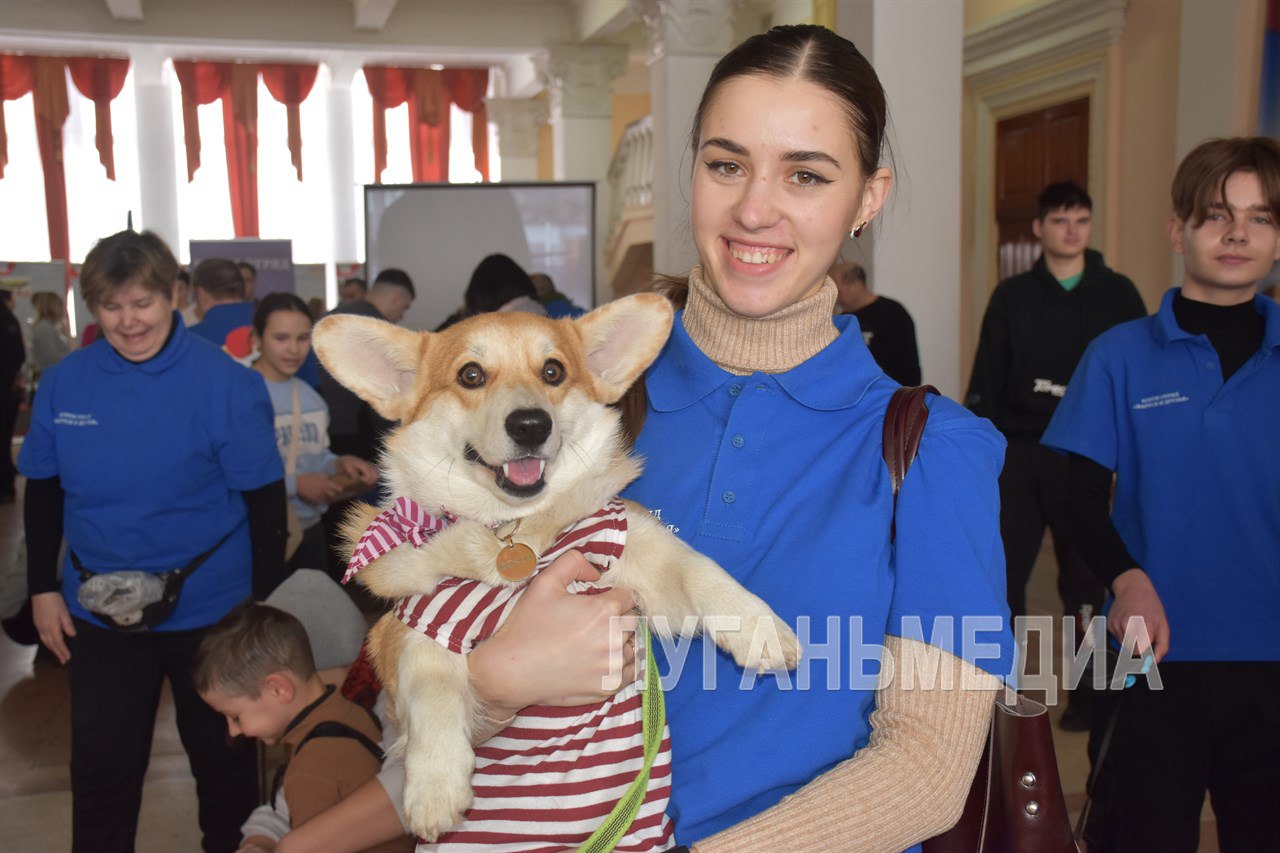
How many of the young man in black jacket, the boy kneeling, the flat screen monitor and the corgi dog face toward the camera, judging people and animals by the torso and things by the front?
3

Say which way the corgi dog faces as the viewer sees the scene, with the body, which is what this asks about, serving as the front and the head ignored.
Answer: toward the camera

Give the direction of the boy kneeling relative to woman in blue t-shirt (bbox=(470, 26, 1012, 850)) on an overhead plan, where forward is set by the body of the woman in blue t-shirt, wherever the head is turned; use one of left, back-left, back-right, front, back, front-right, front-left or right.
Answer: right

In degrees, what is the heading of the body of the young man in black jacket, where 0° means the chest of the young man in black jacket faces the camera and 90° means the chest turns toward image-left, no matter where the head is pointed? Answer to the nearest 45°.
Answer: approximately 0°

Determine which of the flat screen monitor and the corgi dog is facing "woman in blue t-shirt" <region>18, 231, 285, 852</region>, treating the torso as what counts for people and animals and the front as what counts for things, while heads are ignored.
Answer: the flat screen monitor

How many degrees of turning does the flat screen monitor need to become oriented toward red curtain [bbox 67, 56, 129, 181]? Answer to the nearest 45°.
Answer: approximately 135° to its right

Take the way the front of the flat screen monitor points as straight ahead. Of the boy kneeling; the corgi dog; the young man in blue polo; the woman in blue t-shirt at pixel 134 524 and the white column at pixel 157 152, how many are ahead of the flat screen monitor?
4

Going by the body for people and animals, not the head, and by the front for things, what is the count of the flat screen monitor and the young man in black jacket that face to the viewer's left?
0

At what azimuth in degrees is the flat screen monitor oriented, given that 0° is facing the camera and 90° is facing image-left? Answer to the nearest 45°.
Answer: approximately 0°
